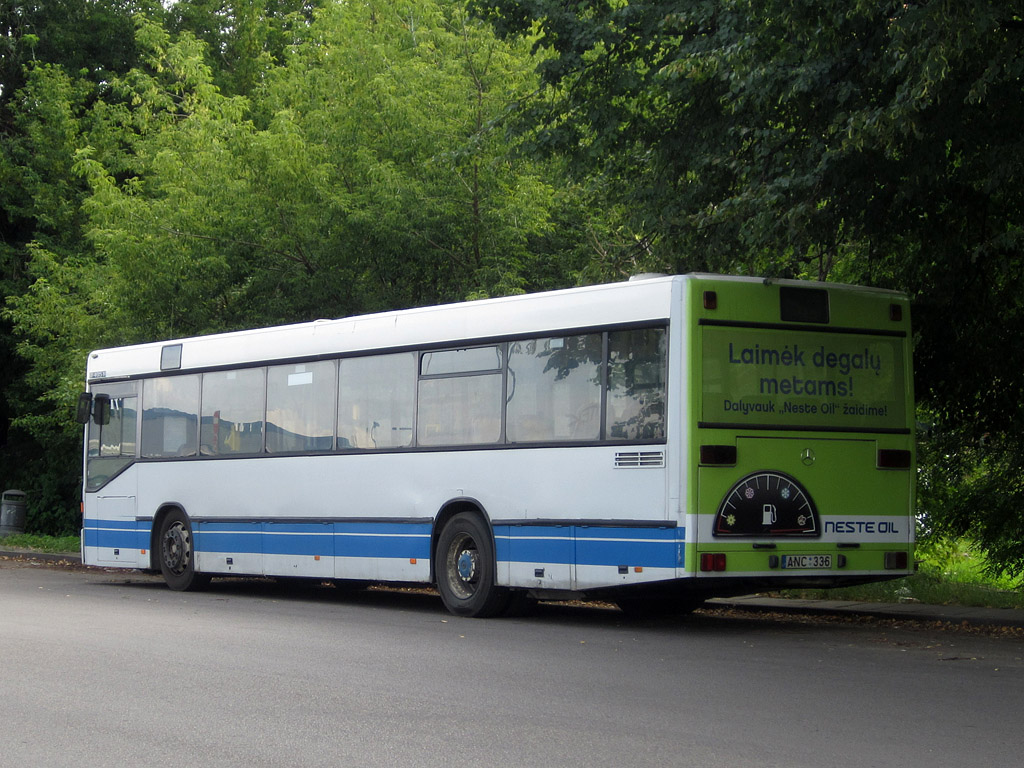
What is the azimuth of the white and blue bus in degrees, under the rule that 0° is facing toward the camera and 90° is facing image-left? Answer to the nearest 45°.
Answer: approximately 135°
